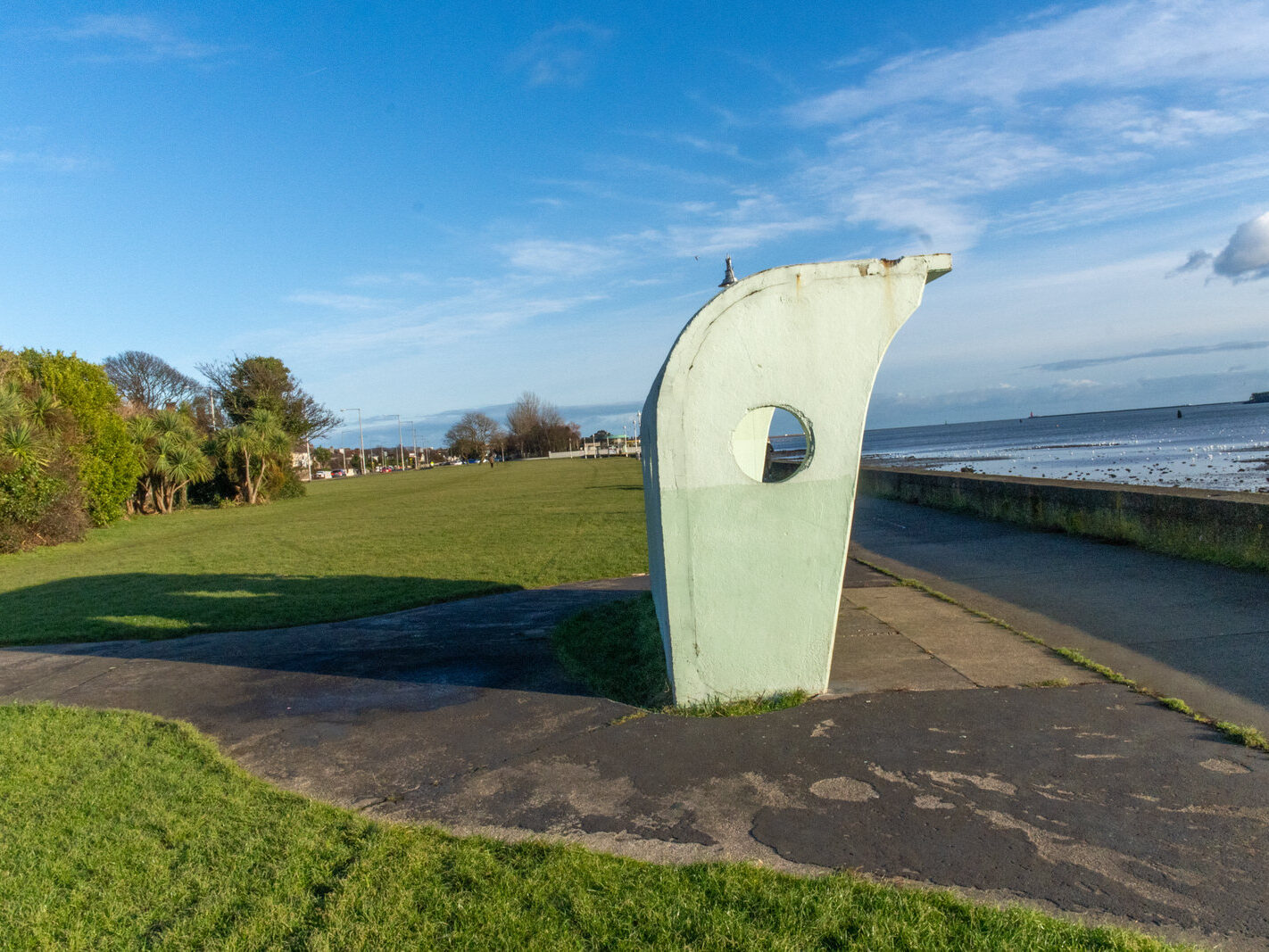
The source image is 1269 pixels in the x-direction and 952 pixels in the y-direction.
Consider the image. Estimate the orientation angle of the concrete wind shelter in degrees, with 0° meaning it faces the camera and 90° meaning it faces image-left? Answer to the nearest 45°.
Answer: approximately 270°

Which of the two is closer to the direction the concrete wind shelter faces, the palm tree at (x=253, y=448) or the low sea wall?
the low sea wall

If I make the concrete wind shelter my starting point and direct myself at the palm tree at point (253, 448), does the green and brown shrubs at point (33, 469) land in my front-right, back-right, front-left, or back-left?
front-left

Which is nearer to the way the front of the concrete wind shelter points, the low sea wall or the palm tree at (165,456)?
the low sea wall

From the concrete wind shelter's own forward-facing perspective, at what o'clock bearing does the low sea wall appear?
The low sea wall is roughly at 10 o'clock from the concrete wind shelter.

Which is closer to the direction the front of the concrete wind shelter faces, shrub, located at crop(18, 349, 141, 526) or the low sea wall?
the low sea wall

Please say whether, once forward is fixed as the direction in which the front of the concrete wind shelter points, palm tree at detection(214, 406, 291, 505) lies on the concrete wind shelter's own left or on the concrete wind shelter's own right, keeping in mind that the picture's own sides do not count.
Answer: on the concrete wind shelter's own left
